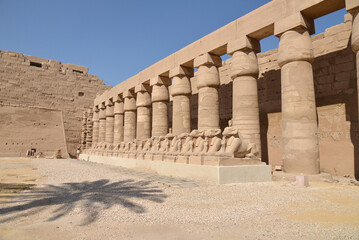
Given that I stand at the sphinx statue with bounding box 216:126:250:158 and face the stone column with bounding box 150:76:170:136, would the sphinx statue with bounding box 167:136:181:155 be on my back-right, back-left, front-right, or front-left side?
front-left

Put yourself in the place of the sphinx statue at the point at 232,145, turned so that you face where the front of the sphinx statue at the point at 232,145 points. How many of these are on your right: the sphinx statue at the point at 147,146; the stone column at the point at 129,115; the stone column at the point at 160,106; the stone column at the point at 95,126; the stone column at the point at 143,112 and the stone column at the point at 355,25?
5

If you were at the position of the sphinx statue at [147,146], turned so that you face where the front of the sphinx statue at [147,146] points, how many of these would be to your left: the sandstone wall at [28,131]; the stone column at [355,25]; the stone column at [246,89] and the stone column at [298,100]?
3

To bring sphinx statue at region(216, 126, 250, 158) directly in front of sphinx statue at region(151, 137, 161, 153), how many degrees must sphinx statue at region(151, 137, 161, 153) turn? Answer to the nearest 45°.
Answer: approximately 90° to its left

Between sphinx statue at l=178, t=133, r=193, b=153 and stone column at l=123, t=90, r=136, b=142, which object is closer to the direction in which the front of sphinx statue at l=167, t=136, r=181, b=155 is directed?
the sphinx statue

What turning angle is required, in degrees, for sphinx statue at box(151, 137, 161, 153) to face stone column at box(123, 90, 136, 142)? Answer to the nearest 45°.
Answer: approximately 135° to its right

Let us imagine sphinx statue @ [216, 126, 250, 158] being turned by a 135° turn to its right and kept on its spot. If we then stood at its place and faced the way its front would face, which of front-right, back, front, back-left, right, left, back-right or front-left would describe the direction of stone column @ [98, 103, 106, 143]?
front-left

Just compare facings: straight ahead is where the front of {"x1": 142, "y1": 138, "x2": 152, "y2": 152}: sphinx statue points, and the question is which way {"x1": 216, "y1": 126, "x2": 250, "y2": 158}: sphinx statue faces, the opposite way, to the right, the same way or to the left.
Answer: the same way

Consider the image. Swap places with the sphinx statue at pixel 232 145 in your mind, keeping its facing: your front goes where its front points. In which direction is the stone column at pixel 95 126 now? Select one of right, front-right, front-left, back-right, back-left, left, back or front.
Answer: right

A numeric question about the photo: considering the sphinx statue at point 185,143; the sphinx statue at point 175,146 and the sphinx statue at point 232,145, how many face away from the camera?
0

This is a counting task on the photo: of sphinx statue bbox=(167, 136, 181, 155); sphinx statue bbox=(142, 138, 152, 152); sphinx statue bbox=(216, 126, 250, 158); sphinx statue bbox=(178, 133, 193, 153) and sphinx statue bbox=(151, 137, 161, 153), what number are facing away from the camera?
0

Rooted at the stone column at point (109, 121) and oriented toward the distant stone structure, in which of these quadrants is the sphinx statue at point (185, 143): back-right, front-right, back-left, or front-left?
back-left

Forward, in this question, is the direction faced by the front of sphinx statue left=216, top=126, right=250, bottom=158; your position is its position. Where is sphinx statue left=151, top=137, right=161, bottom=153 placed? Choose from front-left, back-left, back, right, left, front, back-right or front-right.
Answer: right

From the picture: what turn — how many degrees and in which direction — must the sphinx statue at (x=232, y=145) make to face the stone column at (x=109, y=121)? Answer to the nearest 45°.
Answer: approximately 90° to its right

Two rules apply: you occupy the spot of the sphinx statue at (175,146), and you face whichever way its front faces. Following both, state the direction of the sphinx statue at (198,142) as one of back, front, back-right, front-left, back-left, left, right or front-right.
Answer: left

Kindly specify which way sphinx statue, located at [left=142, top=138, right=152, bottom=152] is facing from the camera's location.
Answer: facing the viewer and to the left of the viewer

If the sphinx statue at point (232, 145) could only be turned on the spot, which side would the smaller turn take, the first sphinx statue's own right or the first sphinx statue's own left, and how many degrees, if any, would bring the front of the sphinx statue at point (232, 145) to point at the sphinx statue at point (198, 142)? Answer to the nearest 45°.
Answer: approximately 90° to the first sphinx statue's own right

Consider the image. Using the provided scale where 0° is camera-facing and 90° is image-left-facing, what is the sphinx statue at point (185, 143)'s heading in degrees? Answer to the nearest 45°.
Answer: approximately 45°

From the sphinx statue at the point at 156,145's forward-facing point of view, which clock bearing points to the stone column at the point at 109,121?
The stone column is roughly at 4 o'clock from the sphinx statue.

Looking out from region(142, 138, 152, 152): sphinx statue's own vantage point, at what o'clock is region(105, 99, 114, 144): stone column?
The stone column is roughly at 4 o'clock from the sphinx statue.
